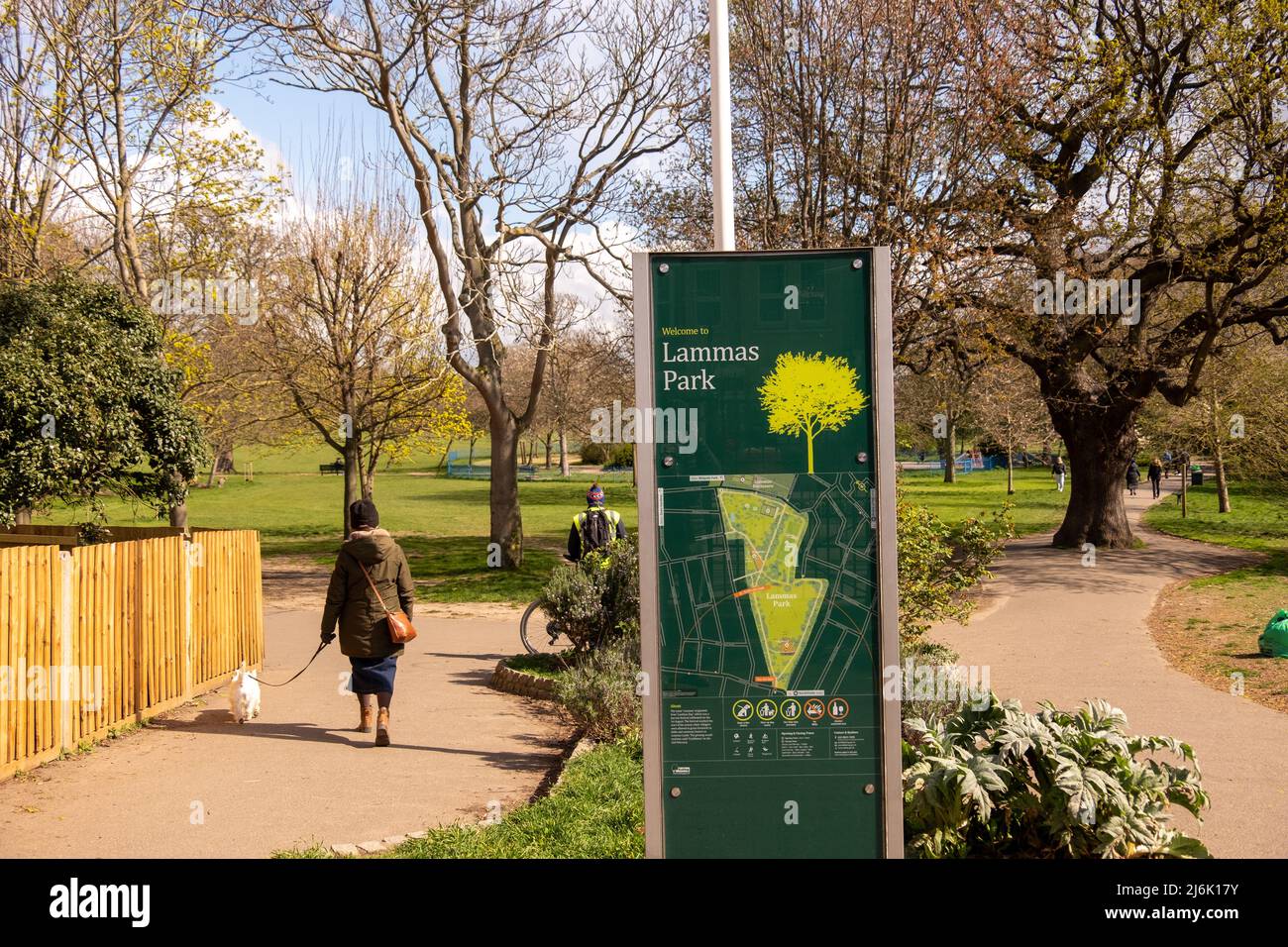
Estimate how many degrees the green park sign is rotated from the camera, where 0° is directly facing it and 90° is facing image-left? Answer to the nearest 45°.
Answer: approximately 0°

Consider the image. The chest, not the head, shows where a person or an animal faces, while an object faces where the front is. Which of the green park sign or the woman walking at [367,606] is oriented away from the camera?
the woman walking

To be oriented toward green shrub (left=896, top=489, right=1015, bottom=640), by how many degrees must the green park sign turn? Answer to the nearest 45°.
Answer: approximately 180°

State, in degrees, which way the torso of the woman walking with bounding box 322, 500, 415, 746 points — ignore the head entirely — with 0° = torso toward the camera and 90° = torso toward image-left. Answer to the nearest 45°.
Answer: approximately 180°

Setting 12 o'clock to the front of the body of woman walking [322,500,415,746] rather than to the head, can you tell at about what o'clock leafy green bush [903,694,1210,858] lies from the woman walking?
The leafy green bush is roughly at 5 o'clock from the woman walking.

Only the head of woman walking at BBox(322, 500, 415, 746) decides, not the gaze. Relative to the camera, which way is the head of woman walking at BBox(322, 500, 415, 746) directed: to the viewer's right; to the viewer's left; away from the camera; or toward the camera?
away from the camera

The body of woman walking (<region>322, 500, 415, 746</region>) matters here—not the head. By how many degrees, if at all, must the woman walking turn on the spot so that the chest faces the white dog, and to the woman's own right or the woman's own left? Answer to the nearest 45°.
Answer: approximately 45° to the woman's own left

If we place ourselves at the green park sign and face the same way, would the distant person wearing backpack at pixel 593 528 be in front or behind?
behind

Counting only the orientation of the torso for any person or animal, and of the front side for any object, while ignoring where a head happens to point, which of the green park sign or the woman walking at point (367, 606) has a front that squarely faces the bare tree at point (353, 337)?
the woman walking

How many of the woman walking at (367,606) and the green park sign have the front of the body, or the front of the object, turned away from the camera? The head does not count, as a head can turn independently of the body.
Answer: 1

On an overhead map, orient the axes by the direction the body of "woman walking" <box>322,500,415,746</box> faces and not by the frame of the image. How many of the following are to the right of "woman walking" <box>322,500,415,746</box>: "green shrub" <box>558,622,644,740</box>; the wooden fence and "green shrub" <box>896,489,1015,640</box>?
2

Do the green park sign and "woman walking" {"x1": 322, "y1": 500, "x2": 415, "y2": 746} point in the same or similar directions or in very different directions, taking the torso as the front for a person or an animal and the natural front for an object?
very different directions
